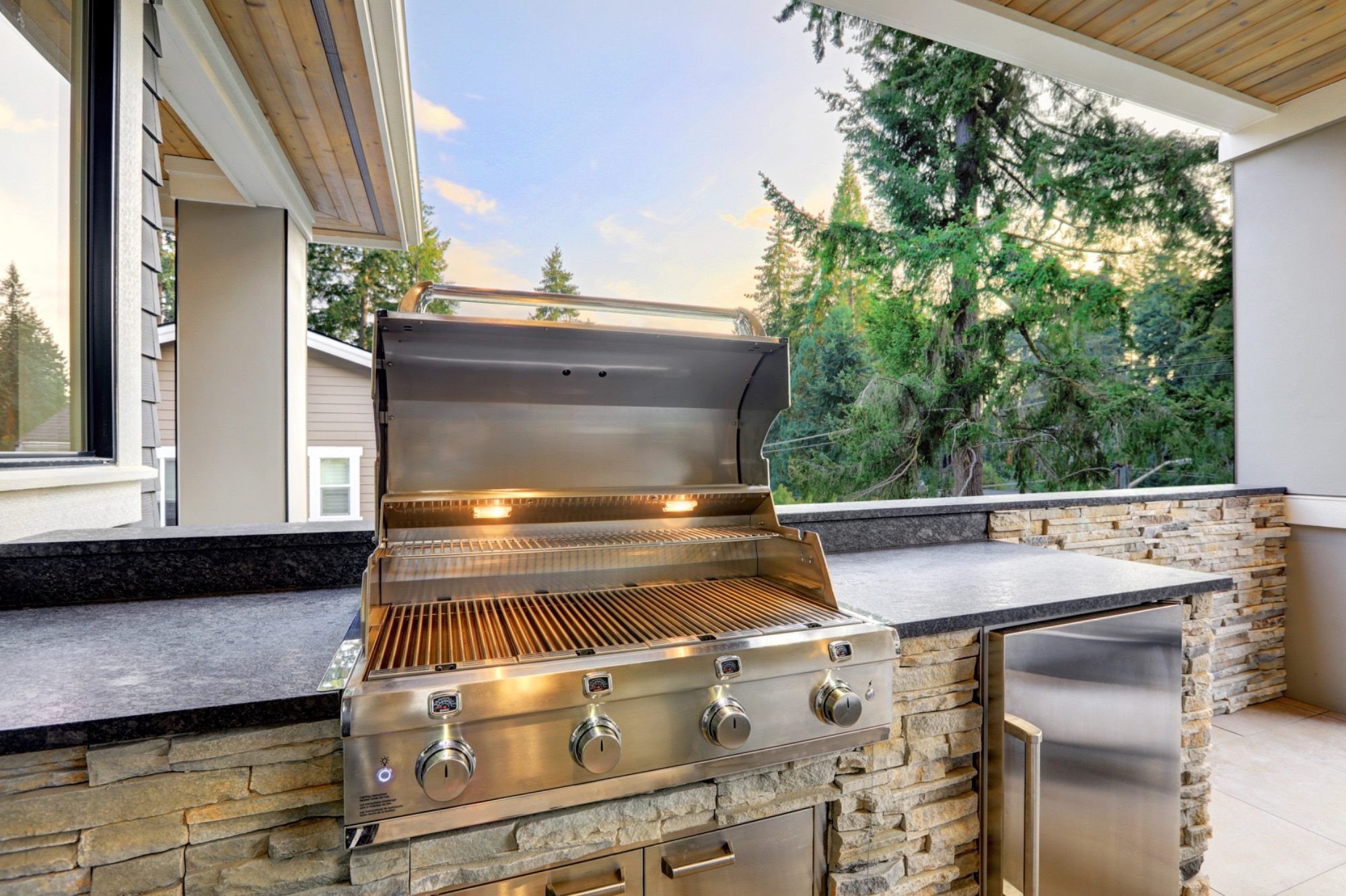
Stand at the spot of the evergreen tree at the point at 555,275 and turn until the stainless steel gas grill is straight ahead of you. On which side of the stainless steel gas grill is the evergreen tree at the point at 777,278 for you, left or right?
left

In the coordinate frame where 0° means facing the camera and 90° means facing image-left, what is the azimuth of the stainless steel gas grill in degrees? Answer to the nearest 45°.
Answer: approximately 315°

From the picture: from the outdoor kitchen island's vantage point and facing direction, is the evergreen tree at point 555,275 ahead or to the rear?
to the rear

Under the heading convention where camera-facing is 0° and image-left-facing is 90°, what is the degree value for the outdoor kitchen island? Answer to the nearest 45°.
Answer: approximately 315°

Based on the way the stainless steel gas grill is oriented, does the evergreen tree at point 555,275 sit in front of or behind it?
behind

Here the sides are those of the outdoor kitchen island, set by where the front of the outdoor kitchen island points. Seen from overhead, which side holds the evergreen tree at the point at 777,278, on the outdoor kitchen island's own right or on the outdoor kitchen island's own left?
on the outdoor kitchen island's own left

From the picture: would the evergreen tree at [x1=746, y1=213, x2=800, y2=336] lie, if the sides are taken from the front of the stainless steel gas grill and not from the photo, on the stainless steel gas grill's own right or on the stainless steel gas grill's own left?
on the stainless steel gas grill's own left
